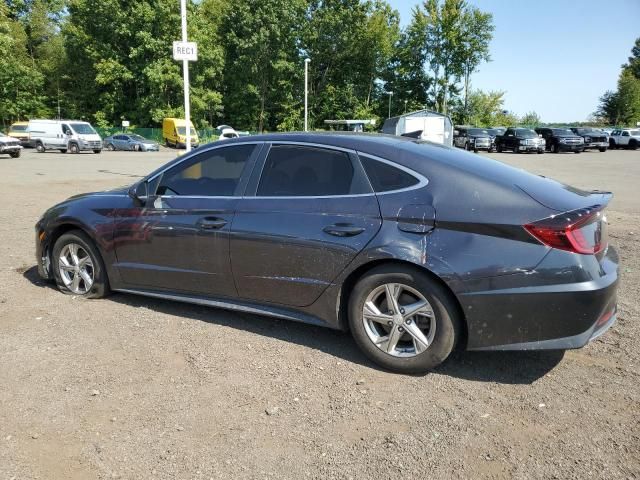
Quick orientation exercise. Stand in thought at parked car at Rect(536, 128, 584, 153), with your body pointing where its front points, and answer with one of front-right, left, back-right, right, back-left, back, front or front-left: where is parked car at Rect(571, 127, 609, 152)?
left

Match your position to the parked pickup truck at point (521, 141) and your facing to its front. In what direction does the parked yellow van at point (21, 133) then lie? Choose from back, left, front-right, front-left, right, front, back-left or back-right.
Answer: back-right

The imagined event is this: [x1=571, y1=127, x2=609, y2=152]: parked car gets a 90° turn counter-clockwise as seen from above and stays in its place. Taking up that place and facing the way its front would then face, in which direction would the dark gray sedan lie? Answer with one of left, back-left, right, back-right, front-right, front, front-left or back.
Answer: back-right

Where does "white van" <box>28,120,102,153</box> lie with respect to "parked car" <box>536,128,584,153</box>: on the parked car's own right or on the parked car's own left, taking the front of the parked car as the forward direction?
on the parked car's own right

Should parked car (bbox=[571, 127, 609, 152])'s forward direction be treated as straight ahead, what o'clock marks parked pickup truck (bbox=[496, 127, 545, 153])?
parked pickup truck (bbox=[496, 127, 545, 153]) is roughly at 3 o'clock from parked car (bbox=[571, 127, 609, 152]).

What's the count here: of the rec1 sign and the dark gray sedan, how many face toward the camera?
1

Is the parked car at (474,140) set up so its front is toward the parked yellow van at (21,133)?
no

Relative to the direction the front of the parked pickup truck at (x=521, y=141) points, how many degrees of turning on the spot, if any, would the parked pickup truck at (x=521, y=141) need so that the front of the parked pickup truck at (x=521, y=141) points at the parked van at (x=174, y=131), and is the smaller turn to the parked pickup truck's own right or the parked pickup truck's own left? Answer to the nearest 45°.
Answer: approximately 135° to the parked pickup truck's own right

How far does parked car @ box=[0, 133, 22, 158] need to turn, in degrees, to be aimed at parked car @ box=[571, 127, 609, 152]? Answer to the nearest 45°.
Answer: approximately 45° to its left

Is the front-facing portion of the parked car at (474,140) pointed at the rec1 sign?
no

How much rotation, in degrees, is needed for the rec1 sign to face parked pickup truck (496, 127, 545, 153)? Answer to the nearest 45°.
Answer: approximately 135° to its left

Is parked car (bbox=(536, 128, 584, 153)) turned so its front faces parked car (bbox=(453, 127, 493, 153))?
no

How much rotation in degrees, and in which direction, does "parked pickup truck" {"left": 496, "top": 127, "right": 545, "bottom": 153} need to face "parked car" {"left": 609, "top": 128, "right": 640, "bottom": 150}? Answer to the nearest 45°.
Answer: approximately 90° to its left

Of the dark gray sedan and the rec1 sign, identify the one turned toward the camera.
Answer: the rec1 sign

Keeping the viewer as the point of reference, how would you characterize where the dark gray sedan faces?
facing away from the viewer and to the left of the viewer

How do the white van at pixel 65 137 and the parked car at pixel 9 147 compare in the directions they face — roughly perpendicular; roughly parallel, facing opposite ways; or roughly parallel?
roughly parallel

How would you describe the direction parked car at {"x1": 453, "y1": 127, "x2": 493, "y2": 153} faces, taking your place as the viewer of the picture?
facing the viewer and to the right of the viewer

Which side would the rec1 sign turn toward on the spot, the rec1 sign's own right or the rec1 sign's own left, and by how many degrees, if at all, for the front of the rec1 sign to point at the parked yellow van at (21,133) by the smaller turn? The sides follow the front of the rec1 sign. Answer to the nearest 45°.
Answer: approximately 180°

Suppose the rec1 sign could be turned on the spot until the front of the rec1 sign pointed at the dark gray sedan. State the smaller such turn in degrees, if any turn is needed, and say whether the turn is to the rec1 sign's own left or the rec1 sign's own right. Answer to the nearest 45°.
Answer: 0° — it already faces it
